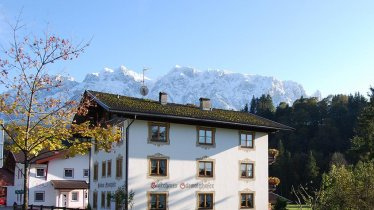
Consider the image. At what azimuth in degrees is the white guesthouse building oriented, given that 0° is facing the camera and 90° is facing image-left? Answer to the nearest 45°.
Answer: approximately 0°
